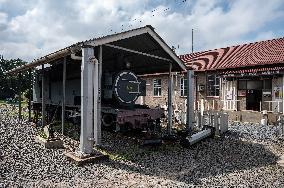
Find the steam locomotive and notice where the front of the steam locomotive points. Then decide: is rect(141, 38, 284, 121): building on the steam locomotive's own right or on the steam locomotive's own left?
on the steam locomotive's own left

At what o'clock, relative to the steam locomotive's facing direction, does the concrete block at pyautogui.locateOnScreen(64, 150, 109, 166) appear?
The concrete block is roughly at 2 o'clock from the steam locomotive.

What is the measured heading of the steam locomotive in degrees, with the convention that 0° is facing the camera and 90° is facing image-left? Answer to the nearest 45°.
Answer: approximately 315°

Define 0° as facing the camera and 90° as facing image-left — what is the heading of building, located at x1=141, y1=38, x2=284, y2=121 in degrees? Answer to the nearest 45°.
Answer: approximately 45°
